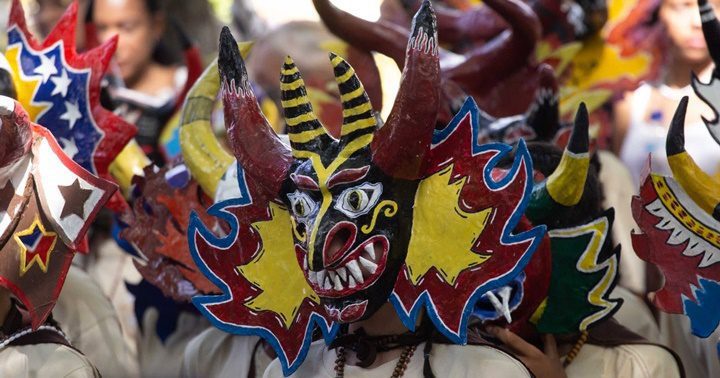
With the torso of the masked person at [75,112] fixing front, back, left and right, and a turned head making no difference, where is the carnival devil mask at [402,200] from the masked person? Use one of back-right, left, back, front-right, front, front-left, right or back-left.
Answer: left

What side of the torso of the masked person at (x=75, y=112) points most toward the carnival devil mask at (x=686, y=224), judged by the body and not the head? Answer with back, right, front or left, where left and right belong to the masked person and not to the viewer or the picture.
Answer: left

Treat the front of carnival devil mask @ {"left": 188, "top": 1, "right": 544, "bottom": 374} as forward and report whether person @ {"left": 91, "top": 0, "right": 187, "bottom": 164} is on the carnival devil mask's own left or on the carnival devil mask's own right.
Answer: on the carnival devil mask's own right

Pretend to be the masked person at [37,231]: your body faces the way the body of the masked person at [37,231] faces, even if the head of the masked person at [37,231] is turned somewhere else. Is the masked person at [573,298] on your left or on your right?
on your left

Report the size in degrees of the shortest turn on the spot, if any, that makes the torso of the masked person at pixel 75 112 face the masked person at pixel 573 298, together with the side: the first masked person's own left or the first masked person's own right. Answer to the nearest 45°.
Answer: approximately 90° to the first masked person's own left

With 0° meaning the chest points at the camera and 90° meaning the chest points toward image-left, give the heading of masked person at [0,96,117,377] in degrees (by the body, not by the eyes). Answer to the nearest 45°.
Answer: approximately 45°
